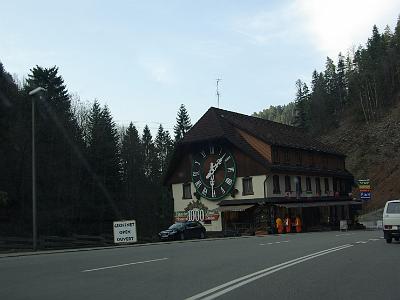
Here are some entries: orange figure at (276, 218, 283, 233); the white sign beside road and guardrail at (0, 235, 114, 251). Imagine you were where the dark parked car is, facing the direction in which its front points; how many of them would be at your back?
1

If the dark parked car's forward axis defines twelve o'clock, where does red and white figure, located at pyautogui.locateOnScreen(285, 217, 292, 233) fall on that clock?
The red and white figure is roughly at 6 o'clock from the dark parked car.

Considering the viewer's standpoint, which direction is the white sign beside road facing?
facing the viewer

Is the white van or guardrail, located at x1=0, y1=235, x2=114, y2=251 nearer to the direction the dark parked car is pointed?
the guardrail

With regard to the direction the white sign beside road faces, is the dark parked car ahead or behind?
behind

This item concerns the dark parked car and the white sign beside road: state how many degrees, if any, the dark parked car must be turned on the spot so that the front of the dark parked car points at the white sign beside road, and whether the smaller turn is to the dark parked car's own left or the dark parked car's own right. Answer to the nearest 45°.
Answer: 0° — it already faces it

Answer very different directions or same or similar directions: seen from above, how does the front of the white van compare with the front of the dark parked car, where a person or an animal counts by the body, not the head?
very different directions

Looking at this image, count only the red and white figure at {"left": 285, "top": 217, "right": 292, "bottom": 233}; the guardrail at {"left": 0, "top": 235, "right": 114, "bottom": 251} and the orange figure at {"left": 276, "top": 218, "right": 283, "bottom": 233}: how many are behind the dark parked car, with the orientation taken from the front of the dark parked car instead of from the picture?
2

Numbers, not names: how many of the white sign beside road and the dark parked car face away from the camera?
0

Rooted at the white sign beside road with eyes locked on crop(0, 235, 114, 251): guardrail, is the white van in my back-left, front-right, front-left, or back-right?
back-left

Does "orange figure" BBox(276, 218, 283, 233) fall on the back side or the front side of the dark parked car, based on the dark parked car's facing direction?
on the back side

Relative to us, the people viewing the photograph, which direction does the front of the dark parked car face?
facing the viewer and to the left of the viewer
